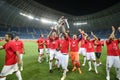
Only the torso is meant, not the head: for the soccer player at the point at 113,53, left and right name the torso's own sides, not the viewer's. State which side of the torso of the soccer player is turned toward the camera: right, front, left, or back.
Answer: front

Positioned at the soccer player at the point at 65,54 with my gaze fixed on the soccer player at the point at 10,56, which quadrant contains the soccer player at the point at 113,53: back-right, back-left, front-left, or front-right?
back-left

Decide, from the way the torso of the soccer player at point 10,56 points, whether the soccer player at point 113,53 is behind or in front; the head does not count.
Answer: behind

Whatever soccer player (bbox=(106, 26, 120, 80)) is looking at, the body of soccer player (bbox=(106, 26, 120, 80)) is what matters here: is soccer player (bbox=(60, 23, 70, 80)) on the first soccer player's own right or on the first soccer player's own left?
on the first soccer player's own right

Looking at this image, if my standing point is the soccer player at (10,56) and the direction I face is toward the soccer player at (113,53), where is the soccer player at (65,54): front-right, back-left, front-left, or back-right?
front-left

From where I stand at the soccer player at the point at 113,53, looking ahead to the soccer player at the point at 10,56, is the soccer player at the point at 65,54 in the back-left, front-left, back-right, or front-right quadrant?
front-right

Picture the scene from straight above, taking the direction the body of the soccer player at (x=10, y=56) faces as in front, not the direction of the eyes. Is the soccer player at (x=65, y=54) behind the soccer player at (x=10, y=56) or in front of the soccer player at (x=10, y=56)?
behind

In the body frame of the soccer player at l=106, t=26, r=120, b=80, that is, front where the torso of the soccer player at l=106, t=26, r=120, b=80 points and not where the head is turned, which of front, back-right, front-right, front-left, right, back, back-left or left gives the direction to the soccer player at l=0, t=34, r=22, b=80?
front-right
